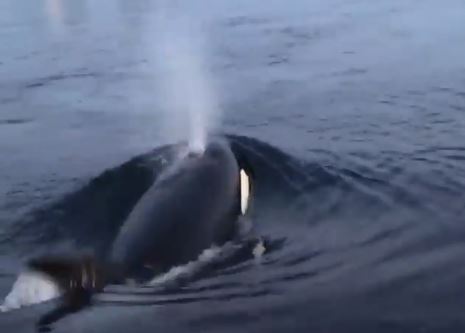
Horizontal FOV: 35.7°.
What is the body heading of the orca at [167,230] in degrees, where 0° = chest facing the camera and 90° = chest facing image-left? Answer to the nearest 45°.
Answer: approximately 225°
